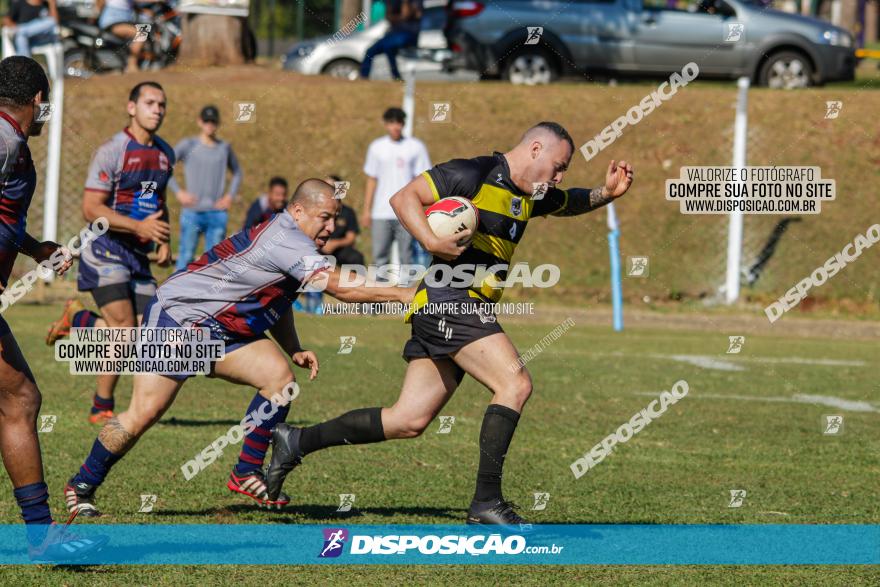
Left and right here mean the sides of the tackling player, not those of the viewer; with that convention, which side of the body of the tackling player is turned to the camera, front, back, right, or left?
right

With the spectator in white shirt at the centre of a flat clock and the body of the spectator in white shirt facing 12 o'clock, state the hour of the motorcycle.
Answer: The motorcycle is roughly at 5 o'clock from the spectator in white shirt.

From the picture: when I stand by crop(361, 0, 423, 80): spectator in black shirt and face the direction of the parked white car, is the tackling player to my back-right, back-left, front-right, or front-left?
back-left

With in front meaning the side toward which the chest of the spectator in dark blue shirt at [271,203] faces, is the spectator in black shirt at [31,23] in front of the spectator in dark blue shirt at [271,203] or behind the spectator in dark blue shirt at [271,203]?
behind

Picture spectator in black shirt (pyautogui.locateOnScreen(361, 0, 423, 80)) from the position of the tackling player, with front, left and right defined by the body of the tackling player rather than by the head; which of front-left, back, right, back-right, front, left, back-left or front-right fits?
left

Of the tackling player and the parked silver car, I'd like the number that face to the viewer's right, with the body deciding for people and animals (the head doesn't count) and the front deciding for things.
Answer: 2

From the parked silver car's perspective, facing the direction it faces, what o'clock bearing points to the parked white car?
The parked white car is roughly at 6 o'clock from the parked silver car.

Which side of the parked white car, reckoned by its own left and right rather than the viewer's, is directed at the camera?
left

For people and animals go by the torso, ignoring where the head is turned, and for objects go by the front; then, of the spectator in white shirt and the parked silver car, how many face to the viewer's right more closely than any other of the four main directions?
1

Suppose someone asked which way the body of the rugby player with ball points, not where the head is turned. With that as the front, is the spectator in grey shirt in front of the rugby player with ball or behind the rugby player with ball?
behind

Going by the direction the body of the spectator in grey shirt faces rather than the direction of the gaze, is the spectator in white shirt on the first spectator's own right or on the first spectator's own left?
on the first spectator's own left

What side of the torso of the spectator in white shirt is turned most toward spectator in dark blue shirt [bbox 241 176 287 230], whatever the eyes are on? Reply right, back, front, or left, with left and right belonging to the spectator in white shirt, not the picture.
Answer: right

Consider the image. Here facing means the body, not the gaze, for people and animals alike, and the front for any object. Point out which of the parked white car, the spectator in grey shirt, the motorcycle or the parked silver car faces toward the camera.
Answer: the spectator in grey shirt
